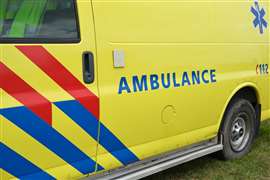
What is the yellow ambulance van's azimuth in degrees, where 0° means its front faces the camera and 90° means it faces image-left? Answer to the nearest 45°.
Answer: approximately 45°
